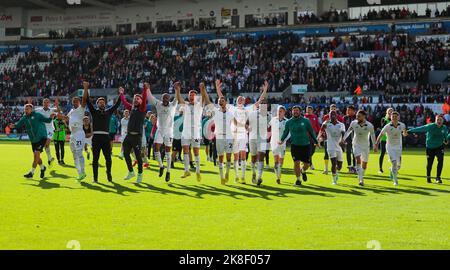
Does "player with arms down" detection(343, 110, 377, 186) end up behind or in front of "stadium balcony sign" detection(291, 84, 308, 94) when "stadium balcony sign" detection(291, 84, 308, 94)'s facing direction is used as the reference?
in front

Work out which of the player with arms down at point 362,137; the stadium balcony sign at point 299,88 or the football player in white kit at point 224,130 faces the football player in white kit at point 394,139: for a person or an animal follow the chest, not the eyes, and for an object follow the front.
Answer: the stadium balcony sign

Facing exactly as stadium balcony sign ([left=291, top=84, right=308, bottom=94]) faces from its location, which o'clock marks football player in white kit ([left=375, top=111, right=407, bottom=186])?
The football player in white kit is roughly at 12 o'clock from the stadium balcony sign.

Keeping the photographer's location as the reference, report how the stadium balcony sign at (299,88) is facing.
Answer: facing the viewer
